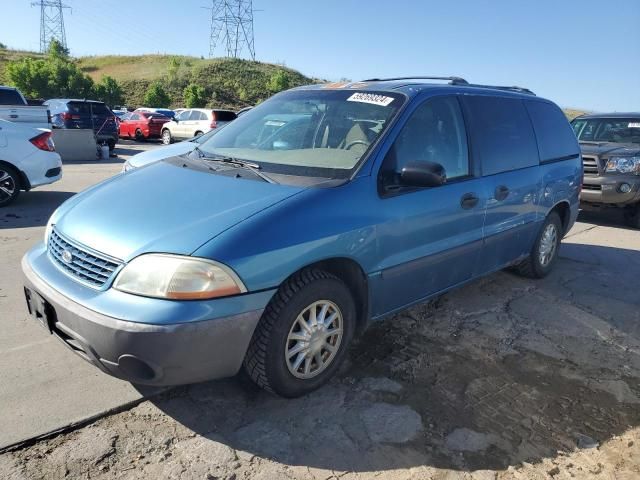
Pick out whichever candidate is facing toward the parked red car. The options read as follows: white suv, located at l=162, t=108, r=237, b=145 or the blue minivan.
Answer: the white suv

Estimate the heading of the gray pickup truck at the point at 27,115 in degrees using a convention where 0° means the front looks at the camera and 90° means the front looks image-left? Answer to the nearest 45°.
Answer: approximately 90°

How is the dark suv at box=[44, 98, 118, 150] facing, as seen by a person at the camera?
facing away from the viewer and to the left of the viewer

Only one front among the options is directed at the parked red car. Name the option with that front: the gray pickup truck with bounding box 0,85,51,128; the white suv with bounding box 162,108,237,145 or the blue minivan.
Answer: the white suv

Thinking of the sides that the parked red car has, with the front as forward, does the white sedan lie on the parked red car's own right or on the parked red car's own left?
on the parked red car's own left

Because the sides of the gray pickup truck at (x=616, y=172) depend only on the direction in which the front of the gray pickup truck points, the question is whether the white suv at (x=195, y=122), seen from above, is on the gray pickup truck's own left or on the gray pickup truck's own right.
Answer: on the gray pickup truck's own right

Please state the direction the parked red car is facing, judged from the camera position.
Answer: facing away from the viewer and to the left of the viewer

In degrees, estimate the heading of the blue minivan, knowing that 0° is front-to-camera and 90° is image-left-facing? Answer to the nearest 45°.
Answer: approximately 45°

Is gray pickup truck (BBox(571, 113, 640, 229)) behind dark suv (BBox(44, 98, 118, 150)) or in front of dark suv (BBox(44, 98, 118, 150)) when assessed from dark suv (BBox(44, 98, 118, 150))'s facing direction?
behind

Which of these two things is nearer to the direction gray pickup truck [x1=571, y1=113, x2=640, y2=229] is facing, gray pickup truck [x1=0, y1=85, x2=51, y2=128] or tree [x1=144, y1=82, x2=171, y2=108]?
the gray pickup truck

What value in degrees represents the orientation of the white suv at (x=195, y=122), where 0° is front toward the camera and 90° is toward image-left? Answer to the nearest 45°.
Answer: approximately 135°

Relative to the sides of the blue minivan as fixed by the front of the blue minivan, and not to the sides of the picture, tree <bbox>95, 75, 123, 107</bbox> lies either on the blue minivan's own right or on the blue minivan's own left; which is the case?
on the blue minivan's own right
